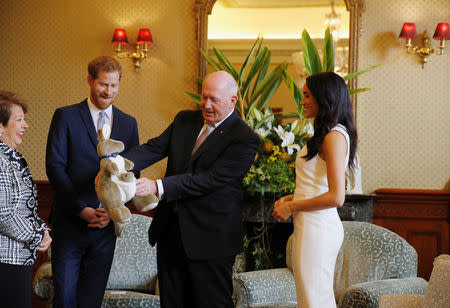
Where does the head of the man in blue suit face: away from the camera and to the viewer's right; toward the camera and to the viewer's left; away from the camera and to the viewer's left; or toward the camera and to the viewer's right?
toward the camera and to the viewer's right

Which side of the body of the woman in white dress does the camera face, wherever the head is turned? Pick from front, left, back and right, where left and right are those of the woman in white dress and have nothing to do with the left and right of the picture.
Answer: left

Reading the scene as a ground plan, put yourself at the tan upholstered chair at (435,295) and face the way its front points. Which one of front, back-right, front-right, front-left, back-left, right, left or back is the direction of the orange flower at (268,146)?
front-right

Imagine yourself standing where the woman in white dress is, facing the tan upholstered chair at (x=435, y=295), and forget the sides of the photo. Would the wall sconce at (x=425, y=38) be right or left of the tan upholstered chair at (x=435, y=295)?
left

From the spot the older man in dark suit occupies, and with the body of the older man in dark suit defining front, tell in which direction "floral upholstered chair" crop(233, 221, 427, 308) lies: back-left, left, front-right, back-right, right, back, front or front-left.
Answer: back

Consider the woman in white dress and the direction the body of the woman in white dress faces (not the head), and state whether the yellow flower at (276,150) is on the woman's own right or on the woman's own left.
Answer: on the woman's own right

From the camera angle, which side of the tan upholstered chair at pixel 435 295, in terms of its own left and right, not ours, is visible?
left

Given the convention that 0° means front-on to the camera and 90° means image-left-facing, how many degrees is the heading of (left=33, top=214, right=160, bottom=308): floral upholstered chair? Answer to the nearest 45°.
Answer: approximately 0°

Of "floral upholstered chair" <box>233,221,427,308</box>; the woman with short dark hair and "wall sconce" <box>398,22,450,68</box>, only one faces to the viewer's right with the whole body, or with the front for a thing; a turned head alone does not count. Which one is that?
the woman with short dark hair

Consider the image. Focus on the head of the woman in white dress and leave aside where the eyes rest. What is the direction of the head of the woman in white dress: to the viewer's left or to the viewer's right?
to the viewer's left

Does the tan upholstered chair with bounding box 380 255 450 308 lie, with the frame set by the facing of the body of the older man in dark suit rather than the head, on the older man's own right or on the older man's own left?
on the older man's own left
